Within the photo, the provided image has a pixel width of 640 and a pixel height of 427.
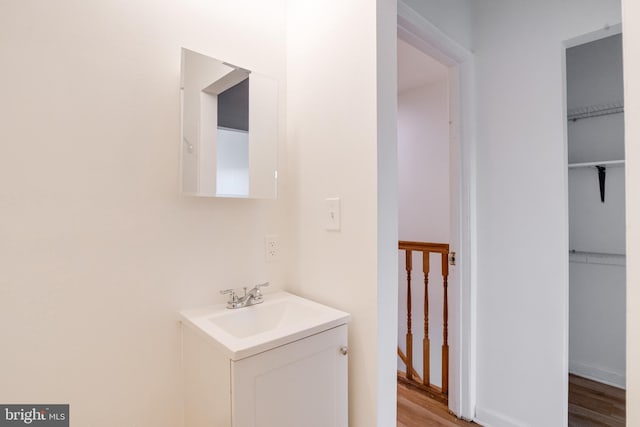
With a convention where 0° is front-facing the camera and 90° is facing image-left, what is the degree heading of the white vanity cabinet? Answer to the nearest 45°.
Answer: approximately 315°

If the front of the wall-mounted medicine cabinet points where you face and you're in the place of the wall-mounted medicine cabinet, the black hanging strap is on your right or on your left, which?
on your left

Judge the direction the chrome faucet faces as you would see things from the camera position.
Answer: facing the viewer and to the right of the viewer

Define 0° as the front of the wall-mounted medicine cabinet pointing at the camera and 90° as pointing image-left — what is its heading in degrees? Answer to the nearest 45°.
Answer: approximately 315°

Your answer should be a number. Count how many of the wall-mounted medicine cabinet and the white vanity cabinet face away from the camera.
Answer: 0

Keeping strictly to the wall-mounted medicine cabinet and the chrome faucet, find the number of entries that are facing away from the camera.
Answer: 0

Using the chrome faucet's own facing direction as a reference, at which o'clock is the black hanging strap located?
The black hanging strap is roughly at 10 o'clock from the chrome faucet.

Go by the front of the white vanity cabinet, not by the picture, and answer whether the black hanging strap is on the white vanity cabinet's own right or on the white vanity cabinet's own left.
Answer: on the white vanity cabinet's own left
